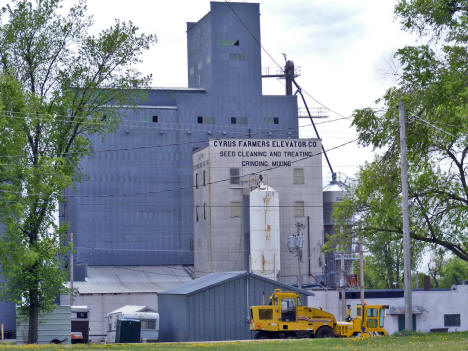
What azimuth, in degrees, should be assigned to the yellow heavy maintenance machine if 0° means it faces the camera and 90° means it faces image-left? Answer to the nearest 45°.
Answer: approximately 270°

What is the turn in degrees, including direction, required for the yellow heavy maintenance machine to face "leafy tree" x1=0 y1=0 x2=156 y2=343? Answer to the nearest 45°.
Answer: approximately 180°
